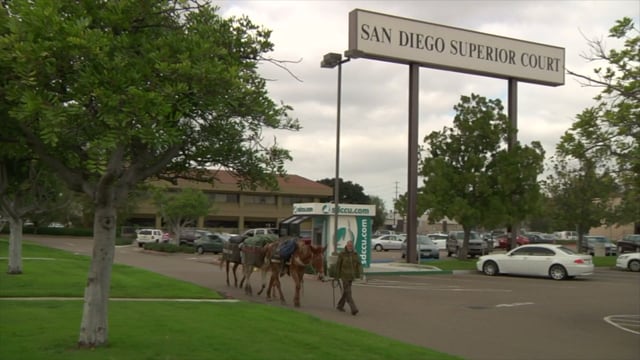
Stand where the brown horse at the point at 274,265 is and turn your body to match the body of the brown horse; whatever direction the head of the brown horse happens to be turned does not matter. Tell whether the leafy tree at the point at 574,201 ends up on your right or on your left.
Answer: on your left

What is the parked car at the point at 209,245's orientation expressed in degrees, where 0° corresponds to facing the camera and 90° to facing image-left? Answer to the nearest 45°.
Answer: approximately 45°

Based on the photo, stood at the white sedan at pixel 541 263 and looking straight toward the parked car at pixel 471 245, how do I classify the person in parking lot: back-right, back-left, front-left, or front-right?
back-left

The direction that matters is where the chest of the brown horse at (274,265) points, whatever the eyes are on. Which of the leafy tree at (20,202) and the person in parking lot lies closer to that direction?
the person in parking lot

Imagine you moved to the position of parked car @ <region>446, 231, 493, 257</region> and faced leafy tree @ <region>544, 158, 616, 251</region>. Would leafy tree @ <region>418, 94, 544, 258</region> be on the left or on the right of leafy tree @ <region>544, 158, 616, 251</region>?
right

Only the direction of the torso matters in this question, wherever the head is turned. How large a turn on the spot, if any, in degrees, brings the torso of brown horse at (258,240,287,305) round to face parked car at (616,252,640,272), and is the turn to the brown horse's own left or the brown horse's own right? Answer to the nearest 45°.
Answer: approximately 90° to the brown horse's own left

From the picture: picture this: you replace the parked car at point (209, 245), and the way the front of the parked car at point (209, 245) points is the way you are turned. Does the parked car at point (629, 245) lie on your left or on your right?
on your left

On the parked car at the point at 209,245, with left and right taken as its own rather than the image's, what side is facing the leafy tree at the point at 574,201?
back

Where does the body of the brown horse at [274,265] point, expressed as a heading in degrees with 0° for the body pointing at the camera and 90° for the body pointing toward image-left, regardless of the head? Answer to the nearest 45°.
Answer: approximately 315°
